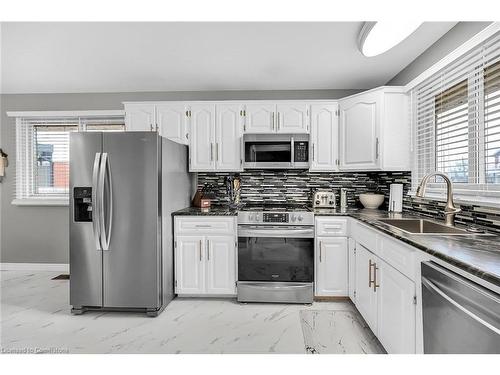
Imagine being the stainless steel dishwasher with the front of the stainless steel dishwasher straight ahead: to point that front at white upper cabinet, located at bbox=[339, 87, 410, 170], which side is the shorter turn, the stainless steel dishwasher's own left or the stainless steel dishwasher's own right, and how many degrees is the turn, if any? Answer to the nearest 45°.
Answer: approximately 135° to the stainless steel dishwasher's own right

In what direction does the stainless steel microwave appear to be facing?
toward the camera

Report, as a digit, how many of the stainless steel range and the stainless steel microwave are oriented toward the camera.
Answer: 2

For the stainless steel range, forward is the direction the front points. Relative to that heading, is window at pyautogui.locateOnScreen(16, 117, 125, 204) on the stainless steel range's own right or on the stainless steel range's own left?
on the stainless steel range's own right

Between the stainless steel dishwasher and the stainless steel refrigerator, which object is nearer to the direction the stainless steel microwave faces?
the stainless steel dishwasher

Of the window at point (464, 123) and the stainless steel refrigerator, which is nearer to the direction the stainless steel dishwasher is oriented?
the stainless steel refrigerator

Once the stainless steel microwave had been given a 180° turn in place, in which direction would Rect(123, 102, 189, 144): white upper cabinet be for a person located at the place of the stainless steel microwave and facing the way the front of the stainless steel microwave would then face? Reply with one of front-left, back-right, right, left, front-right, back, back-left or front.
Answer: left

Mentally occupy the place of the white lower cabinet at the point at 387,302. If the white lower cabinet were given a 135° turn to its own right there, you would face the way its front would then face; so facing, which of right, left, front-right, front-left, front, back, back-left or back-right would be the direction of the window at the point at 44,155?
left

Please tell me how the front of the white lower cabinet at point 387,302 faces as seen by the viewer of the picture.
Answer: facing the viewer and to the left of the viewer

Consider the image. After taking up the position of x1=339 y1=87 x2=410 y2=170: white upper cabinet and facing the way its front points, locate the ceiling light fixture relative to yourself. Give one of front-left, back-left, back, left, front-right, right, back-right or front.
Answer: front-left
